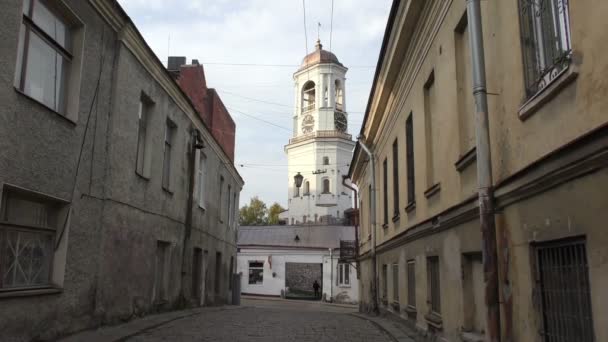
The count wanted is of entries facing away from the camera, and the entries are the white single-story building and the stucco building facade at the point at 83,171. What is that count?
0

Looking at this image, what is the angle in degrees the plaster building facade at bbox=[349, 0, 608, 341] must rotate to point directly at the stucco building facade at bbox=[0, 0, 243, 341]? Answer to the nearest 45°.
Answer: approximately 45° to its right

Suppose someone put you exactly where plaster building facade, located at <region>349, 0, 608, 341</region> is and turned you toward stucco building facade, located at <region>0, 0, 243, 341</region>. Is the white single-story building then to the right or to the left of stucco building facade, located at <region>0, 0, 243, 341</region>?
right

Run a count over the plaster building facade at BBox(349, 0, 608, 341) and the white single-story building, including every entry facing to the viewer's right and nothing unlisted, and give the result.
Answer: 0

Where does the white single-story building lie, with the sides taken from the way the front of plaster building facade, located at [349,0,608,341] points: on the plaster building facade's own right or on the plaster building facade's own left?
on the plaster building facade's own right

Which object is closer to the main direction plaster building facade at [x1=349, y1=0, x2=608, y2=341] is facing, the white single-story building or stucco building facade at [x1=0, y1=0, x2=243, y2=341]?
the stucco building facade

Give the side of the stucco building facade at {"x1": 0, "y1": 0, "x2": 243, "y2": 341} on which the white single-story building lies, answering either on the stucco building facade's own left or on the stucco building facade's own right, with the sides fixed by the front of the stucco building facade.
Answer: on the stucco building facade's own left

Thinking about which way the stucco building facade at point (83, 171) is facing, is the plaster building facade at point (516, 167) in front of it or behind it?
in front

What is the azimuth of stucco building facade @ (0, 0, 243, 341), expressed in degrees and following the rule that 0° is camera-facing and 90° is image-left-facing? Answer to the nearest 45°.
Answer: approximately 315°

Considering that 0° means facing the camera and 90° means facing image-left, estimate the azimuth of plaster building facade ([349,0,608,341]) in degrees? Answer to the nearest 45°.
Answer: approximately 45°

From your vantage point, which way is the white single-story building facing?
toward the camera

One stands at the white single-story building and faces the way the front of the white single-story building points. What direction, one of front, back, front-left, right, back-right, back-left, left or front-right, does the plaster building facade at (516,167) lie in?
front

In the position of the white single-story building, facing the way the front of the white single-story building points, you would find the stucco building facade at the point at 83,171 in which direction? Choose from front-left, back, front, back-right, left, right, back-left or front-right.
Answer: front
